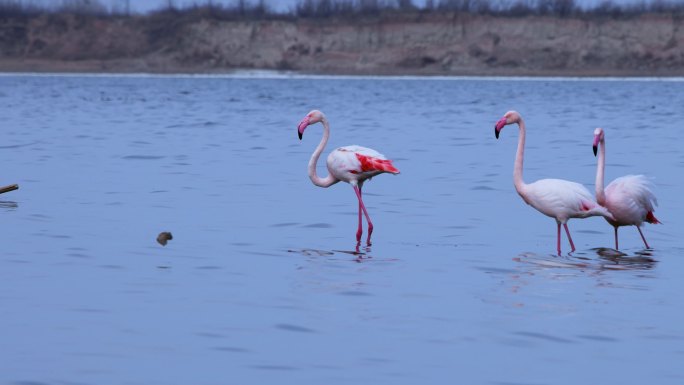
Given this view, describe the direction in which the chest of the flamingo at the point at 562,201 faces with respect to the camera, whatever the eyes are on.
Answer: to the viewer's left

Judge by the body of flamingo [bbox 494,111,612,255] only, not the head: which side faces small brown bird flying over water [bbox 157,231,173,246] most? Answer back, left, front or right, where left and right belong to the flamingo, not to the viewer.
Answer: front

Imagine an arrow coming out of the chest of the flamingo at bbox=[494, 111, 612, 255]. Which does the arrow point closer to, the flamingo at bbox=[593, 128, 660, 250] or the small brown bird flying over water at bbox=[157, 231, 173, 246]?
the small brown bird flying over water

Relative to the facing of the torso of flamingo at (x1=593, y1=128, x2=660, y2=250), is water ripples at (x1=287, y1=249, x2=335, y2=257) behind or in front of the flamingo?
in front

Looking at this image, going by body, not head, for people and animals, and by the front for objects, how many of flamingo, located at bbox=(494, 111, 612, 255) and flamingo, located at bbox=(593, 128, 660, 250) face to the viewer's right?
0

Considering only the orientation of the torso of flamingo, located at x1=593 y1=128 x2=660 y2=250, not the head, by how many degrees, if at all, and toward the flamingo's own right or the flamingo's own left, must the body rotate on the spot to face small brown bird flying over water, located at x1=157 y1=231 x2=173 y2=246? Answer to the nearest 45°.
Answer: approximately 45° to the flamingo's own right

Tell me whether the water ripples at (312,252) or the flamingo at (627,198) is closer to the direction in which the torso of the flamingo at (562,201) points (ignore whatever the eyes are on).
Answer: the water ripples

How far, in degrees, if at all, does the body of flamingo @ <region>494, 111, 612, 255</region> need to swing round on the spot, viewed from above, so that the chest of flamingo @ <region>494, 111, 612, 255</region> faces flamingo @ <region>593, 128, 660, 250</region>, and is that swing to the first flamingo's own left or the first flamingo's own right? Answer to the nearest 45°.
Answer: approximately 135° to the first flamingo's own right

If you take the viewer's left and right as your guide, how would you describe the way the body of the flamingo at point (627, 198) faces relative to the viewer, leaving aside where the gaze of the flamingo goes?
facing the viewer and to the left of the viewer
